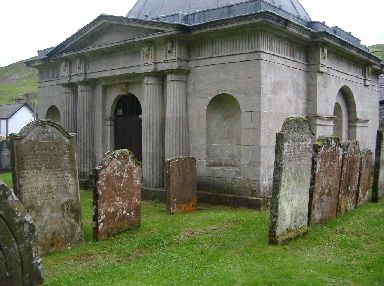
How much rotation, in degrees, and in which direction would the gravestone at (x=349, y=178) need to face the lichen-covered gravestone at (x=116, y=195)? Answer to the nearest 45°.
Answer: approximately 90° to its right

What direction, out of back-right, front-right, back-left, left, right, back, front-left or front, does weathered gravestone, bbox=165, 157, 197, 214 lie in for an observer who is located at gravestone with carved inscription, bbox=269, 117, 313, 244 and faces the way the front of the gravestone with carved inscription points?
back

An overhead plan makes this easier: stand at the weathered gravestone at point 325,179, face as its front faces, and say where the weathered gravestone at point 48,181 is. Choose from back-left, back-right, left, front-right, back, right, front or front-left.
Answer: right

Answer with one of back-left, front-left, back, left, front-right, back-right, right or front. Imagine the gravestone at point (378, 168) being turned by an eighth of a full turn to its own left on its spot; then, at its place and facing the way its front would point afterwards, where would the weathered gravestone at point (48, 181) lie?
back-right

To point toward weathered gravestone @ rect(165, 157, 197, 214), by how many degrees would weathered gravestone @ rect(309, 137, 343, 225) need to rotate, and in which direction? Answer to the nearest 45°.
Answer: approximately 135° to its right

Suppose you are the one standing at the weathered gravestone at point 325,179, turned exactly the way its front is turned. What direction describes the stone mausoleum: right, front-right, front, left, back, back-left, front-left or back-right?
back

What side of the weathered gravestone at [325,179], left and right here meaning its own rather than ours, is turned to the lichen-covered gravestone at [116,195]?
right

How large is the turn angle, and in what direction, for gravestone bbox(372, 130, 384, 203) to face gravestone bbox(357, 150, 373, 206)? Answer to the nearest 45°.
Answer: approximately 90° to its right
